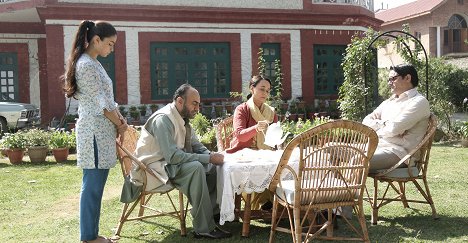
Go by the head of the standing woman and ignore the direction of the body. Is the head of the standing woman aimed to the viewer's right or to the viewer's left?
to the viewer's right

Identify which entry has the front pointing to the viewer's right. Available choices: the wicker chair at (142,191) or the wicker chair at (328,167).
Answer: the wicker chair at (142,191)

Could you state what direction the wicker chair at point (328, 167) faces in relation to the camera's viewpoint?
facing away from the viewer and to the left of the viewer

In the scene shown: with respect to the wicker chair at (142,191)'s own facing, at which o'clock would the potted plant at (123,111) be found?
The potted plant is roughly at 9 o'clock from the wicker chair.

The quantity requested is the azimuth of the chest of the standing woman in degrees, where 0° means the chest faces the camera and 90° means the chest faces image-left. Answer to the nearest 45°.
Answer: approximately 270°

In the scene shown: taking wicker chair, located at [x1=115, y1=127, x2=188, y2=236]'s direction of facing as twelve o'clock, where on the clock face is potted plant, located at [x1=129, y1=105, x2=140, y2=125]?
The potted plant is roughly at 9 o'clock from the wicker chair.

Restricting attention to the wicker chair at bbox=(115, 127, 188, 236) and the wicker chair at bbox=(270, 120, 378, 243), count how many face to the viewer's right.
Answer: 1

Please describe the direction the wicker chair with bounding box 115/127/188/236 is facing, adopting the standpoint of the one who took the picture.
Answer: facing to the right of the viewer
